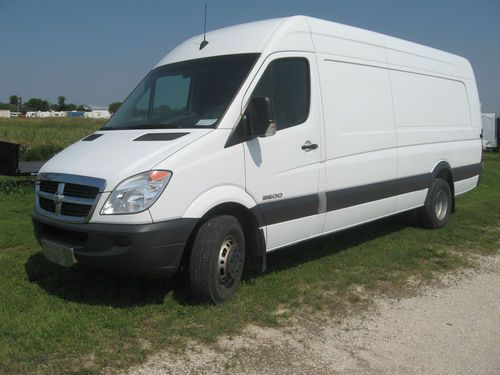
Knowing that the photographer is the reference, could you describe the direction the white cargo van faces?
facing the viewer and to the left of the viewer

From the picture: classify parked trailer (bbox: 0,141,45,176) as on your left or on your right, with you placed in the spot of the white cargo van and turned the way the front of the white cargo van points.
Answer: on your right

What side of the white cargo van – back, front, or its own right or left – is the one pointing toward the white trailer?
back
